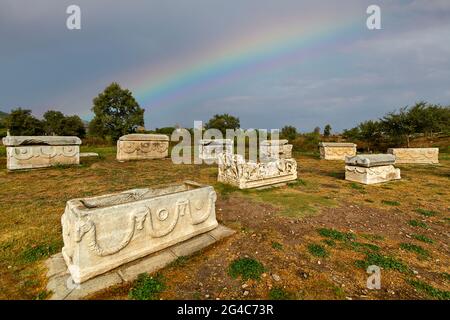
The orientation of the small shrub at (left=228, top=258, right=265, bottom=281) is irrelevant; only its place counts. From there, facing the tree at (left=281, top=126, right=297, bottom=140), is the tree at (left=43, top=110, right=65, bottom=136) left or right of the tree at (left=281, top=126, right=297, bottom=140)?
left

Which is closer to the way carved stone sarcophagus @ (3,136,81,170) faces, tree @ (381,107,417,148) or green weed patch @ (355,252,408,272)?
the green weed patch

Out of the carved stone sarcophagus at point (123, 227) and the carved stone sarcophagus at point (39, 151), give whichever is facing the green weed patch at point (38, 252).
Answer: the carved stone sarcophagus at point (39, 151)

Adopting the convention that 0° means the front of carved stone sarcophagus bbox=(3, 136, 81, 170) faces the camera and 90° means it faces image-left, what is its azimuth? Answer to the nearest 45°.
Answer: approximately 0°

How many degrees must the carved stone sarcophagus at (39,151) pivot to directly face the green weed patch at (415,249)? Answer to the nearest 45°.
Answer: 0° — it already faces it

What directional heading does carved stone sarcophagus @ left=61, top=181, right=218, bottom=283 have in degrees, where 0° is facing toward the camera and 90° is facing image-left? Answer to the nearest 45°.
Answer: approximately 315°
